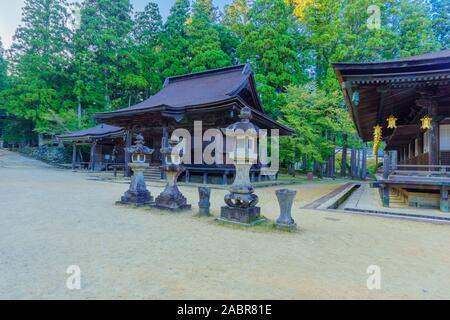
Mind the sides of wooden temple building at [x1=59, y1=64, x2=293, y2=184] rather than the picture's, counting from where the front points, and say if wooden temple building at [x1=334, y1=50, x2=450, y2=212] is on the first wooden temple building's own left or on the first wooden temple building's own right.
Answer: on the first wooden temple building's own left

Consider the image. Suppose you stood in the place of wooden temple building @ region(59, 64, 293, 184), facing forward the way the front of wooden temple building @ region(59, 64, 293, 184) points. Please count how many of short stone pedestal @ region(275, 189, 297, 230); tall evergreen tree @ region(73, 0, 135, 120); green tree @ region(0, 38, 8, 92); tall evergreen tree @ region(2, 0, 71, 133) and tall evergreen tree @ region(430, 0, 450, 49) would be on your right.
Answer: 3

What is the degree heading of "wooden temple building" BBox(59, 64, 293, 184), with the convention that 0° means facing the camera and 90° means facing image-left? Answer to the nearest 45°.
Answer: approximately 45°

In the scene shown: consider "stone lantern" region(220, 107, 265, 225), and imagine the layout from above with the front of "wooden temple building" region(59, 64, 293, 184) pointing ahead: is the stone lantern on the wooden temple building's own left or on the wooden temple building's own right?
on the wooden temple building's own left

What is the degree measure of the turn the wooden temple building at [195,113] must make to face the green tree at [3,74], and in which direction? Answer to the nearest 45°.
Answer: approximately 90° to its right

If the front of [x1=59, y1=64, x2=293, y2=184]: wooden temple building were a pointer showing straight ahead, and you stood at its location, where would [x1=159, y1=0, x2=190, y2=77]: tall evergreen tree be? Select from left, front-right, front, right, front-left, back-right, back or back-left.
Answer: back-right

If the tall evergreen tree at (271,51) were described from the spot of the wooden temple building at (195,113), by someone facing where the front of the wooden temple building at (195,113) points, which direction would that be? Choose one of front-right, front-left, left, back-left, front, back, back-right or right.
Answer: back

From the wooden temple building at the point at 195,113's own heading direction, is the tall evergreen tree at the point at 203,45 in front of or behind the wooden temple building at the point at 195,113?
behind

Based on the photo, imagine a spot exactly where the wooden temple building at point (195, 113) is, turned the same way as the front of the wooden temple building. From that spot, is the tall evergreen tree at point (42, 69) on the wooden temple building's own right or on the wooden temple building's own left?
on the wooden temple building's own right

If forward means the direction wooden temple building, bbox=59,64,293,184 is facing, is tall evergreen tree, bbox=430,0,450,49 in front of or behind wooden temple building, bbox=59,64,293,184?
behind

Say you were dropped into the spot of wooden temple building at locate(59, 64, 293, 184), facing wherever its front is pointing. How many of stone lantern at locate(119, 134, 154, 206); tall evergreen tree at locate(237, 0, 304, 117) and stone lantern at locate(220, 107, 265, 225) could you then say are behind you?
1

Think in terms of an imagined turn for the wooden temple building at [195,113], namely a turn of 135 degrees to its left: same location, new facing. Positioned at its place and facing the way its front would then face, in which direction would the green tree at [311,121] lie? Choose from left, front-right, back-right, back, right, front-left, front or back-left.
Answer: front

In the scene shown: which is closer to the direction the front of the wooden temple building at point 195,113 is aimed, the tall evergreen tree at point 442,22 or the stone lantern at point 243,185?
the stone lantern

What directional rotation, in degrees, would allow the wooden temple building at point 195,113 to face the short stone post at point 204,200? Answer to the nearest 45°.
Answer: approximately 45° to its left
